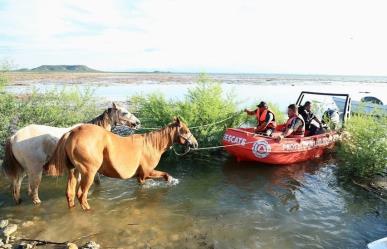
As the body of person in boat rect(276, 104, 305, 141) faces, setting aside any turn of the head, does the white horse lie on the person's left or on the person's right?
on the person's left

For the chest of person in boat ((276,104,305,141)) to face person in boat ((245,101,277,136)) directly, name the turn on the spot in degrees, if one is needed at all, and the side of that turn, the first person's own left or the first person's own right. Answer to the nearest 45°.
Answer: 0° — they already face them

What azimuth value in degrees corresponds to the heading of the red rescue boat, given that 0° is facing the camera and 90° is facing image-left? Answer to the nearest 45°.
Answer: approximately 45°

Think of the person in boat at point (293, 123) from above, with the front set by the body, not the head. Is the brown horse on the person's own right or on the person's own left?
on the person's own left

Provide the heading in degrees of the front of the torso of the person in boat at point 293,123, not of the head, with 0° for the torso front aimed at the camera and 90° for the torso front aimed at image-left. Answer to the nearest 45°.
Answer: approximately 90°
